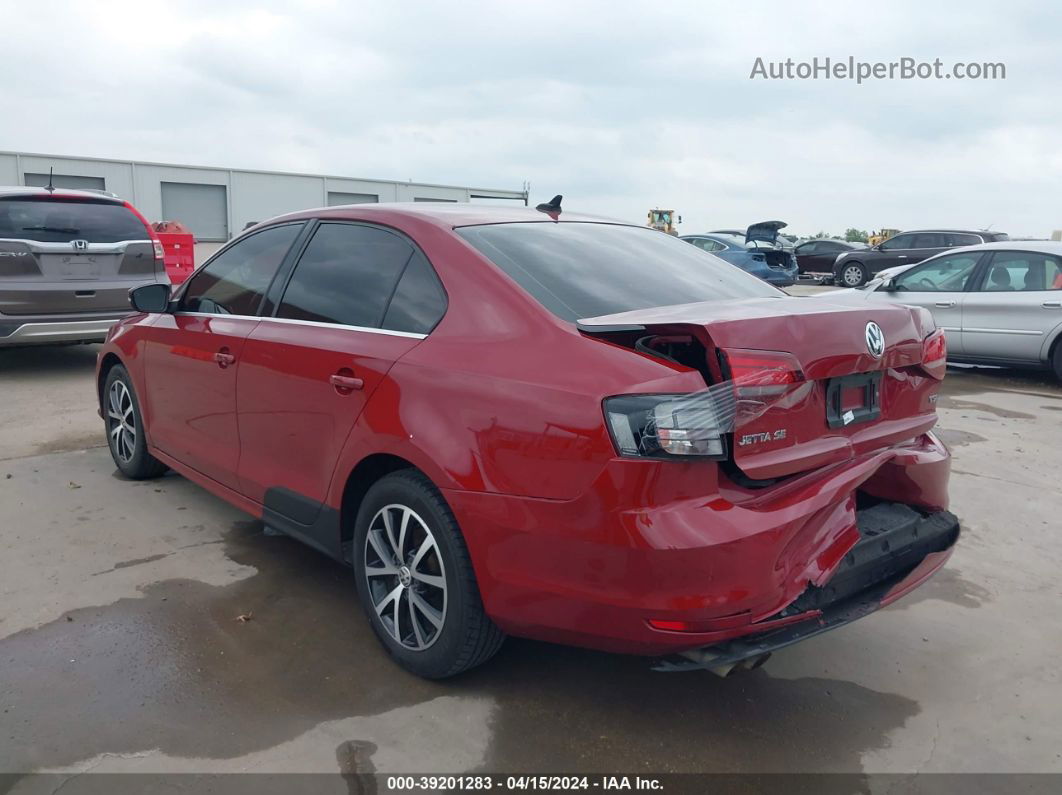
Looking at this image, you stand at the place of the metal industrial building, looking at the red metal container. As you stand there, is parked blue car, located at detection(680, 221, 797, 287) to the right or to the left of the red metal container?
left

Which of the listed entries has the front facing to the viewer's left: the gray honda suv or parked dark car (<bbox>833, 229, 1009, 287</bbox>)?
the parked dark car

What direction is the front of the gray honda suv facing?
away from the camera

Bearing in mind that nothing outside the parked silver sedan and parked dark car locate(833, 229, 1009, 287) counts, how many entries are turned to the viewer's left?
2

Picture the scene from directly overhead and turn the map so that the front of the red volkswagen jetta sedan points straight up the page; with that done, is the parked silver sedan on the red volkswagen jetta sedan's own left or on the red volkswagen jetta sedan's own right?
on the red volkswagen jetta sedan's own right

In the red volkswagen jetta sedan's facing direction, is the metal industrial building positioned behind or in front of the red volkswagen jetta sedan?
in front

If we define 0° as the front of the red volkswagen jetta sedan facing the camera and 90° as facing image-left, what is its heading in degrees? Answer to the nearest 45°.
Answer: approximately 135°

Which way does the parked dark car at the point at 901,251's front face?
to the viewer's left

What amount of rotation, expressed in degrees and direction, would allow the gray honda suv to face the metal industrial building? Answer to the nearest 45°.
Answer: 0° — it already faces it
